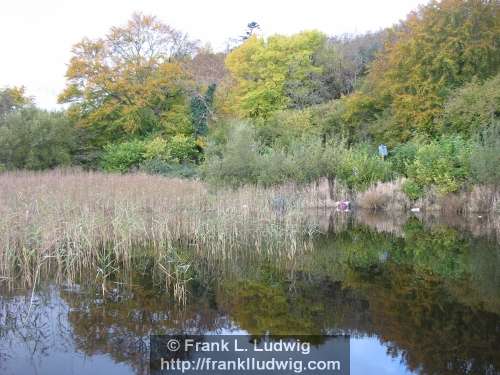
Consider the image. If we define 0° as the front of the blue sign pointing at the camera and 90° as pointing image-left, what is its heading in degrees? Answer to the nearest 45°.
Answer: approximately 0°

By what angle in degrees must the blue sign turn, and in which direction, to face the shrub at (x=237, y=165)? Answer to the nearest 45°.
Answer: approximately 45° to its right

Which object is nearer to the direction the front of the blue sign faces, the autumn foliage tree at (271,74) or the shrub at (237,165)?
the shrub

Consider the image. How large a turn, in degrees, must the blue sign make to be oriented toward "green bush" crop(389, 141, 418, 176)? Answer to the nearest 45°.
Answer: approximately 45° to its left

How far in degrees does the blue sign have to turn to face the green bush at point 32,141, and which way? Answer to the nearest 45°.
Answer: approximately 90° to its right

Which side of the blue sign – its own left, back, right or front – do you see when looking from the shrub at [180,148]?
right

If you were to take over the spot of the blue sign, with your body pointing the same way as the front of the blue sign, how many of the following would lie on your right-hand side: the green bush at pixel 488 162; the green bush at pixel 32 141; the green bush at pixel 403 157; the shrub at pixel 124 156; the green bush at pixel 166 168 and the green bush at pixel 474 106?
3

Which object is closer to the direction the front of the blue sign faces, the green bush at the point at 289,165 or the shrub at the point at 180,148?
the green bush

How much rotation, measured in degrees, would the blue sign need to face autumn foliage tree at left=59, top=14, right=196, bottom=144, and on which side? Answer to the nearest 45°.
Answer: approximately 90° to its right

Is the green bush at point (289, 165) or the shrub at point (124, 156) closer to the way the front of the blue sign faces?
the green bush

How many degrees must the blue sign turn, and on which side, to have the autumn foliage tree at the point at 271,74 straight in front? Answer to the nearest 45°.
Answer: approximately 135° to its right
